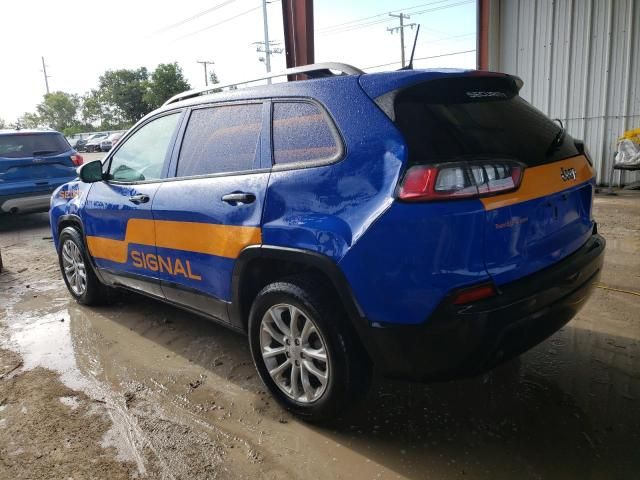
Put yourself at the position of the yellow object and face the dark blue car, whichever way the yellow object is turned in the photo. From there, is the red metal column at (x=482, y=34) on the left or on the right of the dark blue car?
right

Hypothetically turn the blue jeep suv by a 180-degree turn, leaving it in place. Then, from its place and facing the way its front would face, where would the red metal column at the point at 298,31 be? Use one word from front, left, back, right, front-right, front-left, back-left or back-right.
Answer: back-left

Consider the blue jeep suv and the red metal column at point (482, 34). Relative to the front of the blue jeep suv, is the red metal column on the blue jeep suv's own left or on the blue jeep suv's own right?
on the blue jeep suv's own right

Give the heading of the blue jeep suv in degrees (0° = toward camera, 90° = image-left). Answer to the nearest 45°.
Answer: approximately 135°

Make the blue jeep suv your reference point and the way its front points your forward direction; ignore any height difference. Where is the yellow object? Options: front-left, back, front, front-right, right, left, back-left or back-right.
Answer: right

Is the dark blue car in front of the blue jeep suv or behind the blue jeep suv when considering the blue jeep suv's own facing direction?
in front
